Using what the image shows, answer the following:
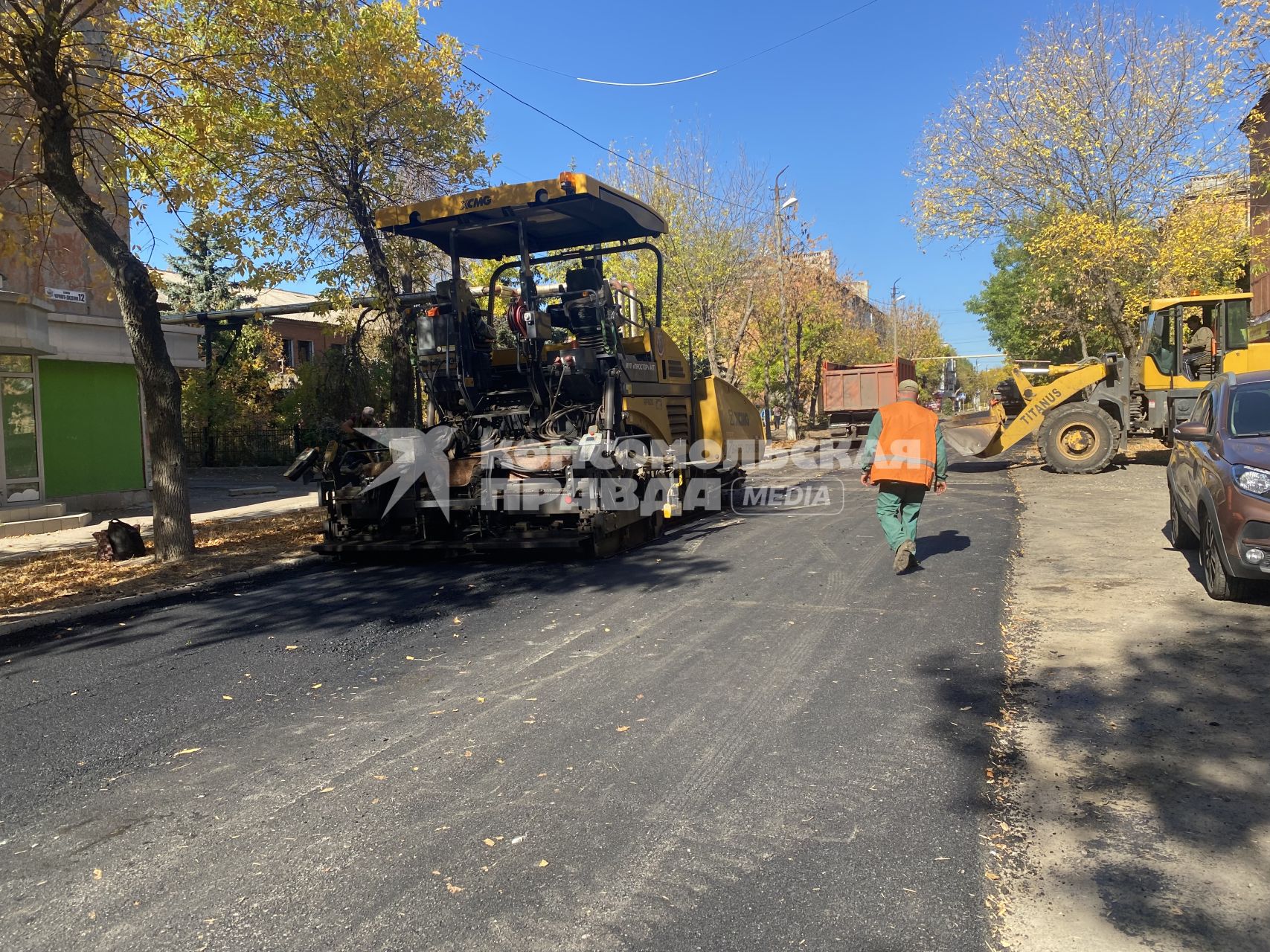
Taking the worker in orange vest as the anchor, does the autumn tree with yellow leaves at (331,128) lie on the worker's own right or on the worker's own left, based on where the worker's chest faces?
on the worker's own left

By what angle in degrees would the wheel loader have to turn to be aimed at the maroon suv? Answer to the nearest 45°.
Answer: approximately 90° to its left

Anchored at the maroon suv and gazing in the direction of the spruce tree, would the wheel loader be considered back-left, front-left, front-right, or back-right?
front-right

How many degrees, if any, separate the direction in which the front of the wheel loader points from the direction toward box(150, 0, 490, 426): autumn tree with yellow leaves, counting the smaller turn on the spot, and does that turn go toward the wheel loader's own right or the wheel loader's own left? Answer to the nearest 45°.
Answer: approximately 45° to the wheel loader's own left

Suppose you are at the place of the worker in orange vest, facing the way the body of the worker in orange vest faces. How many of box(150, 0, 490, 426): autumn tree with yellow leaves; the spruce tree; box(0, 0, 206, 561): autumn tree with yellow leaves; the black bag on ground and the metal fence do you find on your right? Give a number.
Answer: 0

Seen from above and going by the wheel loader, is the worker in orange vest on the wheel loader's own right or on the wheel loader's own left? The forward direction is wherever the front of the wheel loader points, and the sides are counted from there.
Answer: on the wheel loader's own left

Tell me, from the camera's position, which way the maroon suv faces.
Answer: facing the viewer and to the right of the viewer

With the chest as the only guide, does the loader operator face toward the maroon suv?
no

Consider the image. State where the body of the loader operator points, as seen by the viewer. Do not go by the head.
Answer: to the viewer's left

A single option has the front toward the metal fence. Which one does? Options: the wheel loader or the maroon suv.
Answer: the wheel loader

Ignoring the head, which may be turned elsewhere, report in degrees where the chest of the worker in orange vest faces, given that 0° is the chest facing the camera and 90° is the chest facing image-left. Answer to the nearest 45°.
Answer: approximately 180°

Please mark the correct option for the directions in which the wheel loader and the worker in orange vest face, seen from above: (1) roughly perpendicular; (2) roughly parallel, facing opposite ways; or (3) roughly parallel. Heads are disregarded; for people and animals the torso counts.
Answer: roughly perpendicular

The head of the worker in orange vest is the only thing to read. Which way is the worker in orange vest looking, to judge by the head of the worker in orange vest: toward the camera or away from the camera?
away from the camera

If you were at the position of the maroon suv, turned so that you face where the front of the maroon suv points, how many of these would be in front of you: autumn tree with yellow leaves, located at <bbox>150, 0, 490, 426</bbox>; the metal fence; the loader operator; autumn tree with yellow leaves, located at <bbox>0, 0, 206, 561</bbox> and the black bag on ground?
0

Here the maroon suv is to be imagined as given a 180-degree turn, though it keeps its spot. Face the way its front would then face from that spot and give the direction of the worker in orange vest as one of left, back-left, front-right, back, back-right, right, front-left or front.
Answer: front-left

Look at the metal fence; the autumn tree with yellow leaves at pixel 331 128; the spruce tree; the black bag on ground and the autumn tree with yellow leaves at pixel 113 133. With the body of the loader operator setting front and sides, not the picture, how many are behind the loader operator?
0

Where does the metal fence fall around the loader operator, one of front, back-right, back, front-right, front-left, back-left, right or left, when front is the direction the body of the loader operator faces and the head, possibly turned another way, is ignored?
front

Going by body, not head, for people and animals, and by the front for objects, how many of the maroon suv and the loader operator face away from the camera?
0

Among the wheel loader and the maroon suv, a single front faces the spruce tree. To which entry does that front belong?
the wheel loader

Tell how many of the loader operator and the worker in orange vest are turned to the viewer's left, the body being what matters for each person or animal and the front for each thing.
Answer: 1

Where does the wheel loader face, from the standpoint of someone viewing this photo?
facing to the left of the viewer

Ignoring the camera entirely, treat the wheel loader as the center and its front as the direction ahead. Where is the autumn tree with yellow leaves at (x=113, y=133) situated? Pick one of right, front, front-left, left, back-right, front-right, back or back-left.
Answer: front-left
